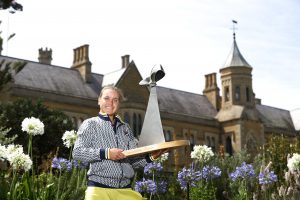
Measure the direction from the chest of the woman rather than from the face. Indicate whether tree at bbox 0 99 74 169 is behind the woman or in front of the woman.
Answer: behind

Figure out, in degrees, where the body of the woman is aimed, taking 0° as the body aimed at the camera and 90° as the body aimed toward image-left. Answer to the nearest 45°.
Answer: approximately 315°
